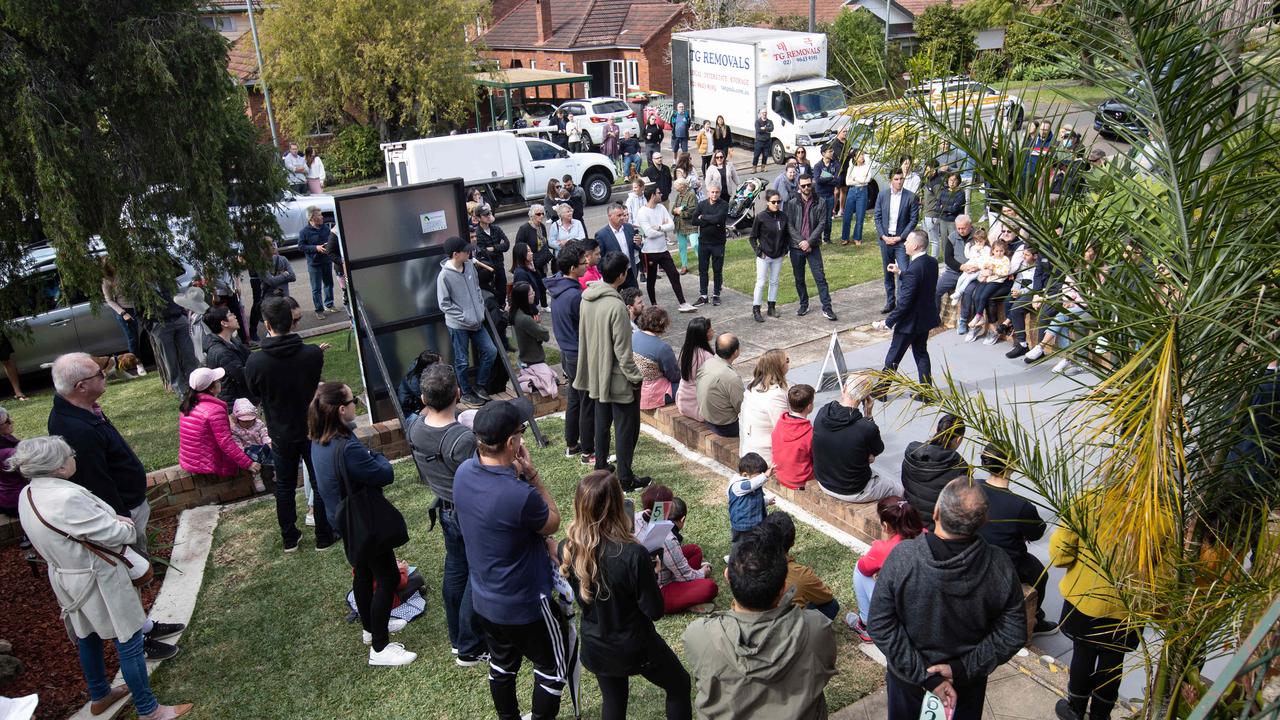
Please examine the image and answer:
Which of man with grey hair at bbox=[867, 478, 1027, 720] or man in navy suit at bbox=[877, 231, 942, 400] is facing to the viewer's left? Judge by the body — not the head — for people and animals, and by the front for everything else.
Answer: the man in navy suit

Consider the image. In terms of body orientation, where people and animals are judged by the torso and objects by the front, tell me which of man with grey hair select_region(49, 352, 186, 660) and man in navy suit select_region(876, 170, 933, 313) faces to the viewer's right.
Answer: the man with grey hair

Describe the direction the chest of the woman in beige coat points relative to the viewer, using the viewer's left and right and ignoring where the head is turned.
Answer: facing away from the viewer and to the right of the viewer

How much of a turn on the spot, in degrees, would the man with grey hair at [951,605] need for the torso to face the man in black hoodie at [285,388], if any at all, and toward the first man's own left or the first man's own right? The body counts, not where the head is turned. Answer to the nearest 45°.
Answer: approximately 90° to the first man's own left

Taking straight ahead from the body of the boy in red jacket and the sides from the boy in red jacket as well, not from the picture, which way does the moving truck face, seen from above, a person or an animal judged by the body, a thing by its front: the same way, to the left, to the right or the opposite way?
to the right

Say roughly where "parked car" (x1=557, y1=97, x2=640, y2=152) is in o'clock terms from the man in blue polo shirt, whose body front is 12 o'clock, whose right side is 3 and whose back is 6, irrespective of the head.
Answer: The parked car is roughly at 11 o'clock from the man in blue polo shirt.

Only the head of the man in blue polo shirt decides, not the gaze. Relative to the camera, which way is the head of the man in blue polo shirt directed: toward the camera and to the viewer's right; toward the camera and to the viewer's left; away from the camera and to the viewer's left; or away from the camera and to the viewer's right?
away from the camera and to the viewer's right

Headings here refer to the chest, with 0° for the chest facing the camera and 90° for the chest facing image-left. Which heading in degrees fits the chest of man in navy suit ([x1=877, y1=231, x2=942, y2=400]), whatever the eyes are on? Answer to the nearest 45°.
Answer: approximately 90°

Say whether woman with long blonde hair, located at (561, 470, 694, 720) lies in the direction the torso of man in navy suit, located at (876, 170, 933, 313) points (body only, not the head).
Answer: yes

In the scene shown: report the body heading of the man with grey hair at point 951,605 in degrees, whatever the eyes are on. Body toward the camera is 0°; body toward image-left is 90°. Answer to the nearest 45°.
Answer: approximately 180°

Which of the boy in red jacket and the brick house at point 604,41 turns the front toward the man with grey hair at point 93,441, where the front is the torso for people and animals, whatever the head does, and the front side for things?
the brick house
